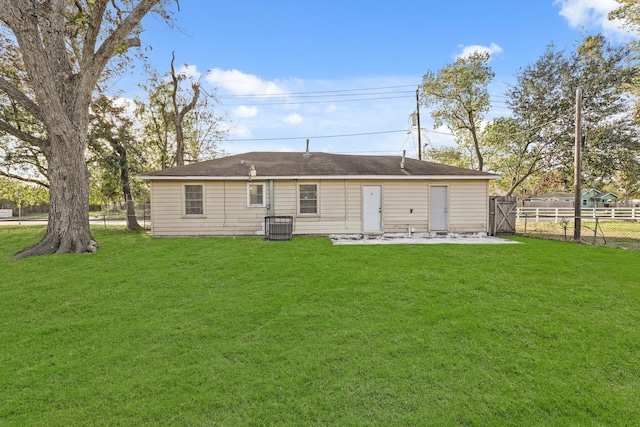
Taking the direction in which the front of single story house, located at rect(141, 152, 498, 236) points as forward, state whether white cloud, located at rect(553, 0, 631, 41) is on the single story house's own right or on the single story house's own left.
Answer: on the single story house's own right

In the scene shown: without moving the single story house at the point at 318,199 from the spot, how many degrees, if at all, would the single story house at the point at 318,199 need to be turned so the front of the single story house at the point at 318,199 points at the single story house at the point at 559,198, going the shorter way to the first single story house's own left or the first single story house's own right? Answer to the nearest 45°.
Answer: approximately 45° to the first single story house's own right

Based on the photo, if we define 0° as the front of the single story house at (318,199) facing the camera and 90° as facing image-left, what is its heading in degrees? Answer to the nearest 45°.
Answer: approximately 180°

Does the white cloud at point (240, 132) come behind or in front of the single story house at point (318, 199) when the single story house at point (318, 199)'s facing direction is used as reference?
in front

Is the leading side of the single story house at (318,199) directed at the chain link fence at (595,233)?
no

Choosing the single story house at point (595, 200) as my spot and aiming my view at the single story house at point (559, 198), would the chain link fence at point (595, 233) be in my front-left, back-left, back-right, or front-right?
front-left

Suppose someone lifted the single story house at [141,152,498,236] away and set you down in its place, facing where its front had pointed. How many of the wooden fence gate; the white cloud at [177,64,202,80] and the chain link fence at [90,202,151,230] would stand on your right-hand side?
1

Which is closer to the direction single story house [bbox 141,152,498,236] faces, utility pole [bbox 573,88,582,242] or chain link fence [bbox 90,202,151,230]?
the chain link fence

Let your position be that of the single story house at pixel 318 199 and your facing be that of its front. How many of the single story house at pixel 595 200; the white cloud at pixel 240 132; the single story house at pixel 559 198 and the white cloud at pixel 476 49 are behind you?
0

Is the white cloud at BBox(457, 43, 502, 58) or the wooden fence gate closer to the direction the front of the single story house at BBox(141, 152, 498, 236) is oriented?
the white cloud

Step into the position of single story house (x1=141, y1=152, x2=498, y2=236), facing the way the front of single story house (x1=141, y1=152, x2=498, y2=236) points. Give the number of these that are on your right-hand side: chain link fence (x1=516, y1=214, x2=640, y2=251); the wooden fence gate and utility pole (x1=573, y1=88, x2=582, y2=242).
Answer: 3

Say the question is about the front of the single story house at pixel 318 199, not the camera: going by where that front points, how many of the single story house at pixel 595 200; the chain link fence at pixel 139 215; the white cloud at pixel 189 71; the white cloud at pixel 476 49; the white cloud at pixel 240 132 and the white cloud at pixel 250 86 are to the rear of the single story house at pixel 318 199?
0

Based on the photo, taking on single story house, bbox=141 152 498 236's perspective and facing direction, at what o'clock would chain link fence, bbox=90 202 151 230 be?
The chain link fence is roughly at 10 o'clock from the single story house.
